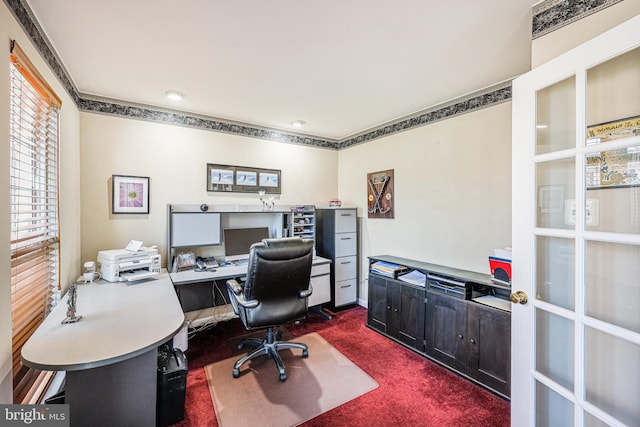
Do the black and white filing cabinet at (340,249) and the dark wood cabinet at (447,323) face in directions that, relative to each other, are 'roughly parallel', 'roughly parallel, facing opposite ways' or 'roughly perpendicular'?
roughly perpendicular

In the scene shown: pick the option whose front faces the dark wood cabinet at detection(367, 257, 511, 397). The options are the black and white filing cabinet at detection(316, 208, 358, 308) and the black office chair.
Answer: the black and white filing cabinet

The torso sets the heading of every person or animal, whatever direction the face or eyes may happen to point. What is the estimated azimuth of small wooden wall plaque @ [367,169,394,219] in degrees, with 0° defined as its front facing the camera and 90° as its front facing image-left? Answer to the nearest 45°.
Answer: approximately 45°

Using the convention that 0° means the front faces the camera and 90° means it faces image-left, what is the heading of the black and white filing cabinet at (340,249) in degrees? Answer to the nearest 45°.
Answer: approximately 315°

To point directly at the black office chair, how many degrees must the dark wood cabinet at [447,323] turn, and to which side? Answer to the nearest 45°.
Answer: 0° — it already faces it

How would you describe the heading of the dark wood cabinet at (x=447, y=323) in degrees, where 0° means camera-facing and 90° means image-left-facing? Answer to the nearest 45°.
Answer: approximately 45°

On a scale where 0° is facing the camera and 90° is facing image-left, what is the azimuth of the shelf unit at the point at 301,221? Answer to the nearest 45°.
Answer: approximately 315°

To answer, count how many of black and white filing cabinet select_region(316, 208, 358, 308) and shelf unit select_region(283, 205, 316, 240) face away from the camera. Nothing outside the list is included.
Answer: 0

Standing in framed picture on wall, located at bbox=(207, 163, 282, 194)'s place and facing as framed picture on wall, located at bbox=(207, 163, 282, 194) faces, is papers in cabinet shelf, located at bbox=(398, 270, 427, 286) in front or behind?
in front

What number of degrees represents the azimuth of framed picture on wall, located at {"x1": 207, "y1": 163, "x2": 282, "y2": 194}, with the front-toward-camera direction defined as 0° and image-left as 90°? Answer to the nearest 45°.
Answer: approximately 315°

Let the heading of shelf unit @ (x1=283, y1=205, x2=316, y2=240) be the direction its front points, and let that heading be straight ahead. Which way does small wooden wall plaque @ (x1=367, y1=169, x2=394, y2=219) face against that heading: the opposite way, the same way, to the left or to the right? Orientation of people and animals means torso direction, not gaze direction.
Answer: to the right

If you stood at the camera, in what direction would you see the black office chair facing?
facing away from the viewer and to the left of the viewer

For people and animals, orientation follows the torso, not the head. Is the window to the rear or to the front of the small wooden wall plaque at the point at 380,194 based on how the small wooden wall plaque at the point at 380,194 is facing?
to the front

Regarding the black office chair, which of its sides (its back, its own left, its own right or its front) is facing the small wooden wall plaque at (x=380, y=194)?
right
